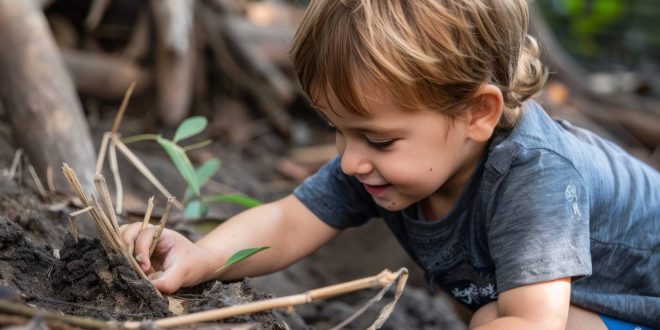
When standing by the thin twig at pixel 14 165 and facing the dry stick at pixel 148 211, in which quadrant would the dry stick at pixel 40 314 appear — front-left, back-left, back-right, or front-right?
front-right

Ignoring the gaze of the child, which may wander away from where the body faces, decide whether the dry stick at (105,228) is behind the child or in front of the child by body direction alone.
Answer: in front

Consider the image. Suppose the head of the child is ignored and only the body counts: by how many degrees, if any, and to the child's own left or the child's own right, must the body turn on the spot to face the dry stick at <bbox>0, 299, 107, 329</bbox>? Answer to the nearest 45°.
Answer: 0° — they already face it

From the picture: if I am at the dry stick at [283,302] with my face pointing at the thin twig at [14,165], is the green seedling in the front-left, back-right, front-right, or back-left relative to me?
front-right

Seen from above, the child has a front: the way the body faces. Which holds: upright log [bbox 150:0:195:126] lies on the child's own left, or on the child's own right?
on the child's own right

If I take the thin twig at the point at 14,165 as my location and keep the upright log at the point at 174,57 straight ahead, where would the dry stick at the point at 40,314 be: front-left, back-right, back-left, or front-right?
back-right

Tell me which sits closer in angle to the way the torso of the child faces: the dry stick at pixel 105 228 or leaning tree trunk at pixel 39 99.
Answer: the dry stick

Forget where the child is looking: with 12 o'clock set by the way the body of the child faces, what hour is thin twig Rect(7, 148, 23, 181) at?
The thin twig is roughly at 2 o'clock from the child.

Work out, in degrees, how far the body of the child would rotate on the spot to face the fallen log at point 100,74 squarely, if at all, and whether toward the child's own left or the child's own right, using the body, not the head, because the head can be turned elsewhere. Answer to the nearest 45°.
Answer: approximately 90° to the child's own right

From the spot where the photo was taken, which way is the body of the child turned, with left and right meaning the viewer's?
facing the viewer and to the left of the viewer
